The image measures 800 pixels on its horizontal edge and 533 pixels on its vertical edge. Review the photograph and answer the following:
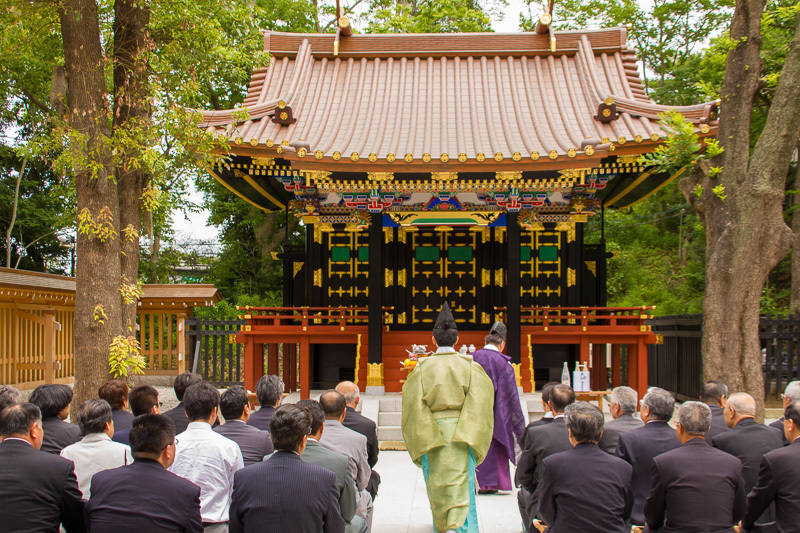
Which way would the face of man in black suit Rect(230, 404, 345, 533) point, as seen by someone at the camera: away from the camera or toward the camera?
away from the camera

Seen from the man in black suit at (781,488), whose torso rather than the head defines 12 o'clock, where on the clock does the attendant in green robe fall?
The attendant in green robe is roughly at 11 o'clock from the man in black suit.

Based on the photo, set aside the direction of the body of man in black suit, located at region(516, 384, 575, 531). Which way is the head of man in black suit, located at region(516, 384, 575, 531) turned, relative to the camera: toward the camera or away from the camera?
away from the camera

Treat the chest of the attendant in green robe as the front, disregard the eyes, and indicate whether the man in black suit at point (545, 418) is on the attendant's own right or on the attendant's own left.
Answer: on the attendant's own right

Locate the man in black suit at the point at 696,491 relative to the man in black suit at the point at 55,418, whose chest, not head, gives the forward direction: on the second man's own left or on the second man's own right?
on the second man's own right

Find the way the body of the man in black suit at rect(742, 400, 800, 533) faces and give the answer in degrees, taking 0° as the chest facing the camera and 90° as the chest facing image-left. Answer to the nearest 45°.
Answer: approximately 135°

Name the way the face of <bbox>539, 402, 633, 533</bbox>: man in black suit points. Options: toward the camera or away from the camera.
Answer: away from the camera

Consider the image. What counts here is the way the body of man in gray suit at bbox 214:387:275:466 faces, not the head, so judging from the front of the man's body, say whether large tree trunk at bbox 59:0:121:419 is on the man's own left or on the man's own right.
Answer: on the man's own left

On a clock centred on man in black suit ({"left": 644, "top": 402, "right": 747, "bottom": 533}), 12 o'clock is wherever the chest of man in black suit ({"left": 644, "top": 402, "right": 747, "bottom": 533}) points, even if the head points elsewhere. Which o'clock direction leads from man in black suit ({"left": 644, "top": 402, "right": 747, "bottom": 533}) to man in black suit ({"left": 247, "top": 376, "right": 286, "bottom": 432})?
man in black suit ({"left": 247, "top": 376, "right": 286, "bottom": 432}) is roughly at 9 o'clock from man in black suit ({"left": 644, "top": 402, "right": 747, "bottom": 533}).

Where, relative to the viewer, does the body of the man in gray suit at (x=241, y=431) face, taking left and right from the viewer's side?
facing away from the viewer and to the right of the viewer

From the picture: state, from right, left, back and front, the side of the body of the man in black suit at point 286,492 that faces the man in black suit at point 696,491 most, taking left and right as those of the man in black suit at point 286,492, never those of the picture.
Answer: right

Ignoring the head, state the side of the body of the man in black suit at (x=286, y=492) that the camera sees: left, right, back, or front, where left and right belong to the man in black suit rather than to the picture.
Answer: back

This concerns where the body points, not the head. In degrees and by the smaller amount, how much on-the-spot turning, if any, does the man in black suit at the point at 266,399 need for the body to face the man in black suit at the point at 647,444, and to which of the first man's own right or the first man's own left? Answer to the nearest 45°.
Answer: approximately 90° to the first man's own right

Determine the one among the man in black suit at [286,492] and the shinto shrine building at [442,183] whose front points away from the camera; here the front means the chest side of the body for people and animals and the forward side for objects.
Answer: the man in black suit

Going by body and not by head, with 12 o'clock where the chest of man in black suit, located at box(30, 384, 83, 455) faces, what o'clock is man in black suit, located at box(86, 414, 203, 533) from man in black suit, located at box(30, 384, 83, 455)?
man in black suit, located at box(86, 414, 203, 533) is roughly at 4 o'clock from man in black suit, located at box(30, 384, 83, 455).

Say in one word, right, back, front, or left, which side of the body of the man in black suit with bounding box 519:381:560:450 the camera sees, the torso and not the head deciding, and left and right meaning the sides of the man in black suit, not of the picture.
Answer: back
